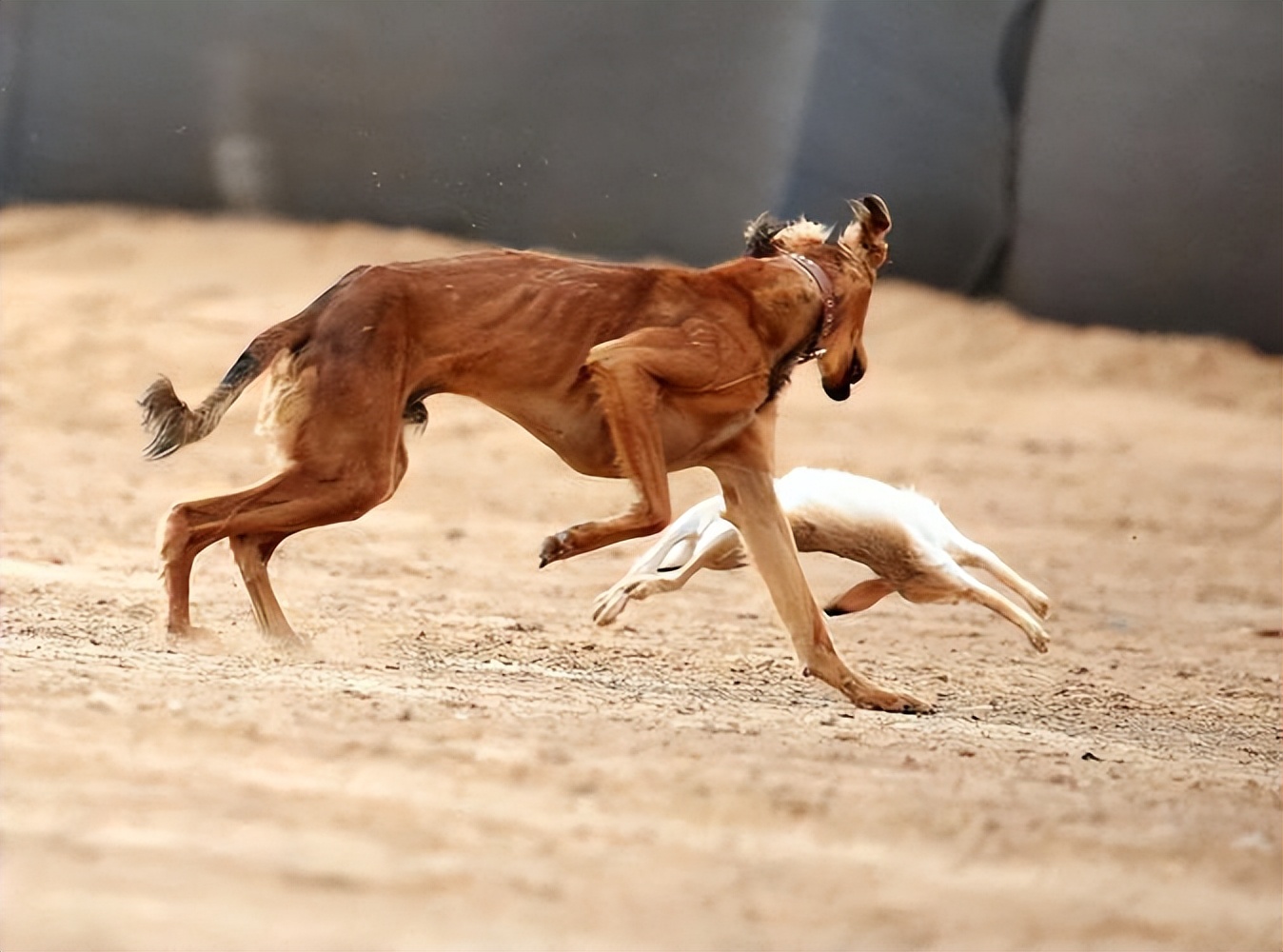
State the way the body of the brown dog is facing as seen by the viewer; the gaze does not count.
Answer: to the viewer's right

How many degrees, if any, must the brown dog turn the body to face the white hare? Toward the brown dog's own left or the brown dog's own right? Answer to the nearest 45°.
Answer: approximately 45° to the brown dog's own left
